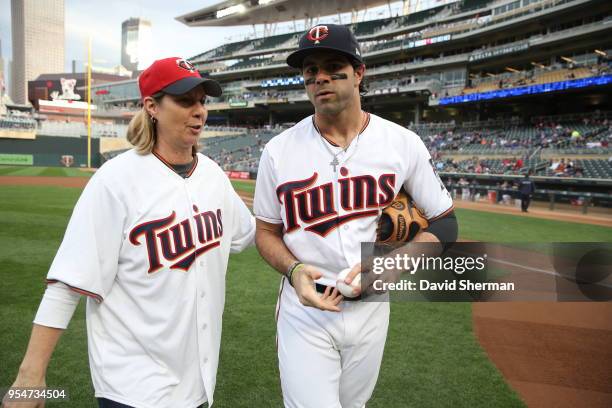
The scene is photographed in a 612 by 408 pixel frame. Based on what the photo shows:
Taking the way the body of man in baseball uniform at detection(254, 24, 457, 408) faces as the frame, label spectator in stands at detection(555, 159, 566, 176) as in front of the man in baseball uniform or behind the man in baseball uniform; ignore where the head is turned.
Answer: behind

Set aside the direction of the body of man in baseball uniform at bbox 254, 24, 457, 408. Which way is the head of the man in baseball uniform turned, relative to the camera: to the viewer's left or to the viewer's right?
to the viewer's left

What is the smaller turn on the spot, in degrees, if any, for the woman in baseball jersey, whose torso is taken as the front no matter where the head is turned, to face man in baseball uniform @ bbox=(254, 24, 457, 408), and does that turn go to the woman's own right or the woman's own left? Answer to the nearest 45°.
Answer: approximately 45° to the woman's own left

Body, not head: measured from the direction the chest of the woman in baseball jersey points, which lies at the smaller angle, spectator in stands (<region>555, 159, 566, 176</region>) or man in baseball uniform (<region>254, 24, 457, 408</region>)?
the man in baseball uniform

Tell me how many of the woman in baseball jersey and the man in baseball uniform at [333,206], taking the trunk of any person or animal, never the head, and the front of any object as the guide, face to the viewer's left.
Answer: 0

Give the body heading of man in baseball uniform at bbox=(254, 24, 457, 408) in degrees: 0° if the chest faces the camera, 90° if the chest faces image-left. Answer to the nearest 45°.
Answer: approximately 0°

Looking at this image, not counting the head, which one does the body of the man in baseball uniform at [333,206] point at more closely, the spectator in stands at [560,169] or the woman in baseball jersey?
the woman in baseball jersey

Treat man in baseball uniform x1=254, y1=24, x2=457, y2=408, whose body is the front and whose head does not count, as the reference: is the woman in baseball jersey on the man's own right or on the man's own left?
on the man's own right

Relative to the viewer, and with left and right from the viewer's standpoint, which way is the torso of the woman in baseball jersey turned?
facing the viewer and to the right of the viewer

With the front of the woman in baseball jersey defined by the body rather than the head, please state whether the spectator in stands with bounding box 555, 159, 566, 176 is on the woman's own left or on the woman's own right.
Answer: on the woman's own left
